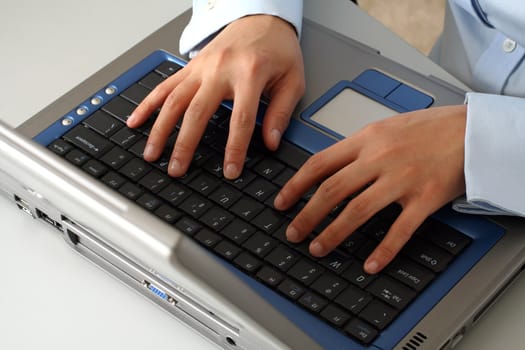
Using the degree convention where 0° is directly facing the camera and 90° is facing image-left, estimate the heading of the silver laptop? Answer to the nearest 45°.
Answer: approximately 225°
